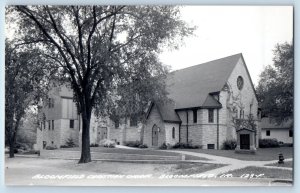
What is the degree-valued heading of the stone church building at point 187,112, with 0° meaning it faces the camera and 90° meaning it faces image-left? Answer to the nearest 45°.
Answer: approximately 315°

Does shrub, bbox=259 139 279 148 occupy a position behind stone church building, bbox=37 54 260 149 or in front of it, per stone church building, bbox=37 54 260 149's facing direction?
in front
